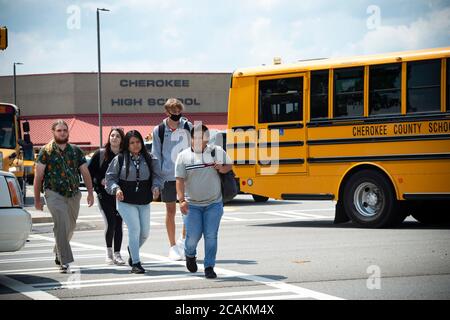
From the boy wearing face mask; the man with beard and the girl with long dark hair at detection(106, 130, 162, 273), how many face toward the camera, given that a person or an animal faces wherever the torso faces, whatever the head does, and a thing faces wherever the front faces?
3

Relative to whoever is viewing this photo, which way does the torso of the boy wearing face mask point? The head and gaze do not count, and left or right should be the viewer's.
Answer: facing the viewer

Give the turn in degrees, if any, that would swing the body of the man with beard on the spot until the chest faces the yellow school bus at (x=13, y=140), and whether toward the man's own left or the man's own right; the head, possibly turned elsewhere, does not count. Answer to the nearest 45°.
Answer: approximately 180°

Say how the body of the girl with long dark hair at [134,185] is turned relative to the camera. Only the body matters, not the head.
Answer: toward the camera

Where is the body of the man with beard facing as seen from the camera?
toward the camera

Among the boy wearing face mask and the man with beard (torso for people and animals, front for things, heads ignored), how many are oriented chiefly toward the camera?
2

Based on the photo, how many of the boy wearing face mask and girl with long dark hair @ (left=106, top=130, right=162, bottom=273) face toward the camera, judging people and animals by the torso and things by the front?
2

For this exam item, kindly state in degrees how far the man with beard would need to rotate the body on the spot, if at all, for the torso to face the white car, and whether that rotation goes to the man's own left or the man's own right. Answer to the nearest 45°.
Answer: approximately 45° to the man's own right

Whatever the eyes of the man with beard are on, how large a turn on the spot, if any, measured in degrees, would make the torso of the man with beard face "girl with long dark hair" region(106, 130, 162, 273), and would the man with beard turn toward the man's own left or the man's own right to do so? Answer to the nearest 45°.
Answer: approximately 90° to the man's own left

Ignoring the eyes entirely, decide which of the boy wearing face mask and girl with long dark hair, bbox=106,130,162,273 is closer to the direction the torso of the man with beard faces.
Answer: the girl with long dark hair
